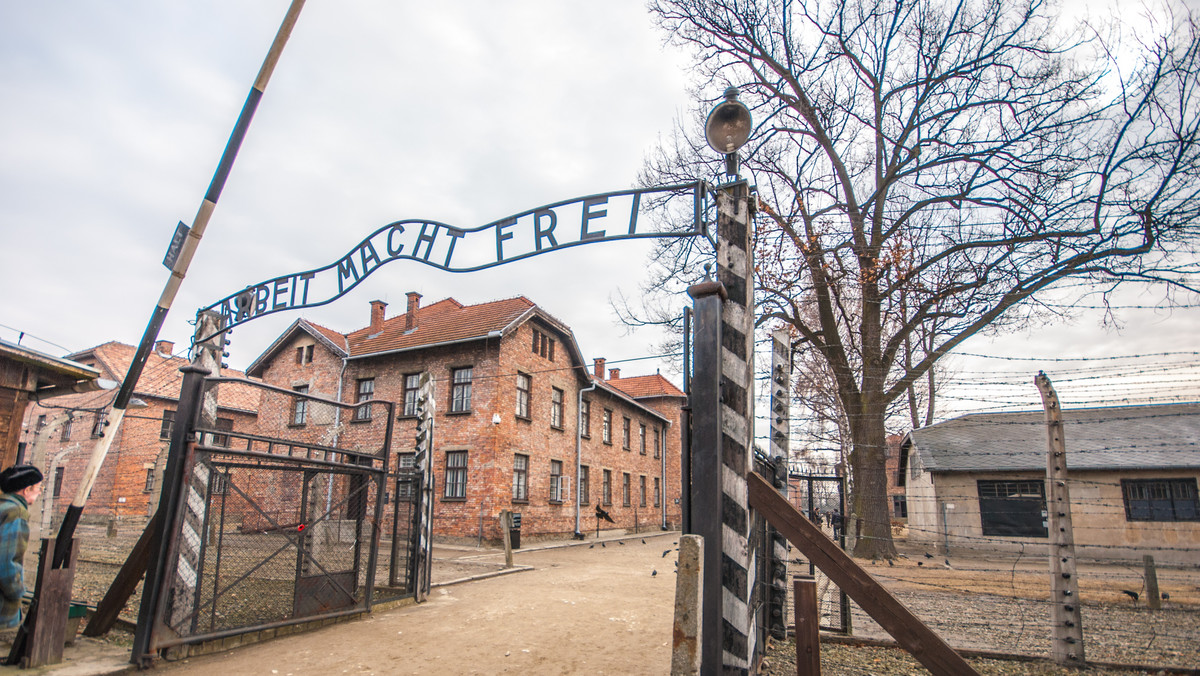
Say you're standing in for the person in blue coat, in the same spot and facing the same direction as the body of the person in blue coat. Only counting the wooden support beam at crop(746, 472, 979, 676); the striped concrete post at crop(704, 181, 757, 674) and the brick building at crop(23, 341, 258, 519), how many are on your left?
1

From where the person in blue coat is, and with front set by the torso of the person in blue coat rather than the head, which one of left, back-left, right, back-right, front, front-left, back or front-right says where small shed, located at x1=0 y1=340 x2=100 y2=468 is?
left

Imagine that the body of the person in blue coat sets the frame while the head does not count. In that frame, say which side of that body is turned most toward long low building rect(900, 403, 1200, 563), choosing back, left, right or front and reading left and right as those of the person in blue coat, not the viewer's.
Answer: front

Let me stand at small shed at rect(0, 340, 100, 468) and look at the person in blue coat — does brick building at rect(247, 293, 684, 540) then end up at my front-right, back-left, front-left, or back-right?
back-left

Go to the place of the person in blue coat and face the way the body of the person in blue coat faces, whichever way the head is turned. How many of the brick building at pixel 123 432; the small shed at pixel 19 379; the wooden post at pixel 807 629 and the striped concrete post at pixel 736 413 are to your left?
2

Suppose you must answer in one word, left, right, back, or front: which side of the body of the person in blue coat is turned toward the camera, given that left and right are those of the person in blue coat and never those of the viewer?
right

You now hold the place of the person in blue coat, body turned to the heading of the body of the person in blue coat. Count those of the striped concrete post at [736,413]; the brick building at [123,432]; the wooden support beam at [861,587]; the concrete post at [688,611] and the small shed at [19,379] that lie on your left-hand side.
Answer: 2

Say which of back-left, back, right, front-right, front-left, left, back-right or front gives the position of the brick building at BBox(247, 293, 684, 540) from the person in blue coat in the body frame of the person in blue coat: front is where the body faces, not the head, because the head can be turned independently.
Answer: front-left

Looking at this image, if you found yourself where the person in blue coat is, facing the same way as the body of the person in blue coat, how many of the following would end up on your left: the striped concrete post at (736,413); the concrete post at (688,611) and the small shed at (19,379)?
1

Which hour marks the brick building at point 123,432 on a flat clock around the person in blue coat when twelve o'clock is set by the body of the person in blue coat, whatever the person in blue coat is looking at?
The brick building is roughly at 9 o'clock from the person in blue coat.

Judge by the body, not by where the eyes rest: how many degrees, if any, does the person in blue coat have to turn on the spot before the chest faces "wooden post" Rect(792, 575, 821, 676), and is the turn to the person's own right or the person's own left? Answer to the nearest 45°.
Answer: approximately 45° to the person's own right
